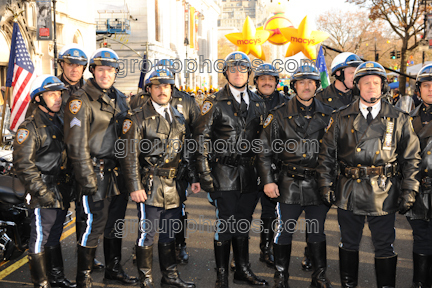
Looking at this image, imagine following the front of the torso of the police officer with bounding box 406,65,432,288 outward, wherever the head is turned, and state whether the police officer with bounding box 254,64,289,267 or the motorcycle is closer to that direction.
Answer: the motorcycle

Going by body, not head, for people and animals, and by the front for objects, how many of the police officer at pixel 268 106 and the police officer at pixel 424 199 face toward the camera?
2

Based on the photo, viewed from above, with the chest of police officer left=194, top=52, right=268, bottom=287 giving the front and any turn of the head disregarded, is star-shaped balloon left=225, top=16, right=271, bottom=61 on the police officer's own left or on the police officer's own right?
on the police officer's own left

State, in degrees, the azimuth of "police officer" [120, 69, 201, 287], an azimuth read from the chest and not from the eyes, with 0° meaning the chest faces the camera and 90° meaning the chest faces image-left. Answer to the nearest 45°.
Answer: approximately 315°

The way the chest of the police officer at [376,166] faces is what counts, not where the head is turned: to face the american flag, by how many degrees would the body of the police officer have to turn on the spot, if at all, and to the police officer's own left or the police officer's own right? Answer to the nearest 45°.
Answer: approximately 90° to the police officer's own right

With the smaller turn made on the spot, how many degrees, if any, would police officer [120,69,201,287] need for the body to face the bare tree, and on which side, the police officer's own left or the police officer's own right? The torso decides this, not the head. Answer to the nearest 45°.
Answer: approximately 90° to the police officer's own left

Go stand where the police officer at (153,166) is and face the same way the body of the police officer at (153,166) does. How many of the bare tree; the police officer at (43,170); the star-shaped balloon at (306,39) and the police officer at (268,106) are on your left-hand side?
3

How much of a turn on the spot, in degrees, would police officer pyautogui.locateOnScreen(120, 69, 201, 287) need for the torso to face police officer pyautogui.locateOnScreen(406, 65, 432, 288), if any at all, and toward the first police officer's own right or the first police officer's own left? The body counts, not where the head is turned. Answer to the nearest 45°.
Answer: approximately 45° to the first police officer's own left

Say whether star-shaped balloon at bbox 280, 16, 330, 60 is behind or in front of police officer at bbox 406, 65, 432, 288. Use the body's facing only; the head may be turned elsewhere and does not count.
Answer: behind

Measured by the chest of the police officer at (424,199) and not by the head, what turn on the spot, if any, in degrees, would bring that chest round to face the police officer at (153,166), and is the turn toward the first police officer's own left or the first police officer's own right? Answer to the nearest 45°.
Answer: approximately 90° to the first police officer's own right
